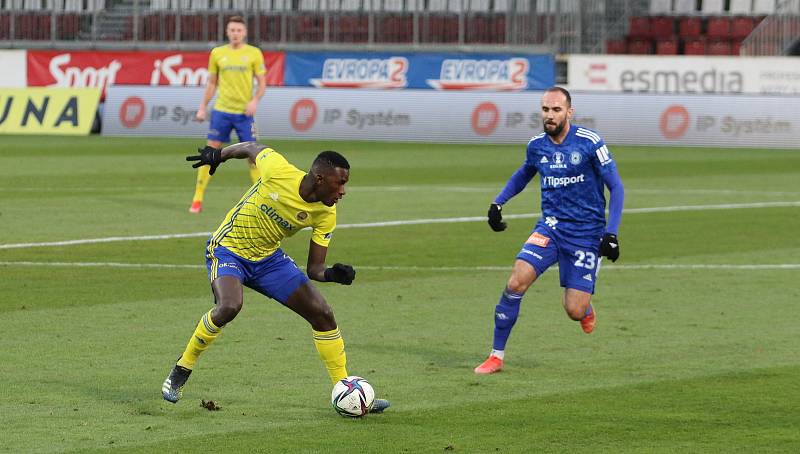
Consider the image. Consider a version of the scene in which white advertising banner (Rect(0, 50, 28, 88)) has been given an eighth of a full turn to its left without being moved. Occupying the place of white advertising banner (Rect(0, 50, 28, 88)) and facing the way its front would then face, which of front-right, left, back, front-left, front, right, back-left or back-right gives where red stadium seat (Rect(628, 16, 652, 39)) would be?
front-left

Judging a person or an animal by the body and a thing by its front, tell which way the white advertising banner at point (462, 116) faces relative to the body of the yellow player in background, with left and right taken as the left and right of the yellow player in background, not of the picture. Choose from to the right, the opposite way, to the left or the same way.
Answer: the same way

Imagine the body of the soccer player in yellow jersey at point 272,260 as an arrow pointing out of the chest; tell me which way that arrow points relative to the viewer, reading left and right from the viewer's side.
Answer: facing the viewer and to the right of the viewer

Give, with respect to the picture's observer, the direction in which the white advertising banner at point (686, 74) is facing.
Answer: facing the viewer

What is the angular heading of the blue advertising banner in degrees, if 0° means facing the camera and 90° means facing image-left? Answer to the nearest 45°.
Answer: approximately 0°

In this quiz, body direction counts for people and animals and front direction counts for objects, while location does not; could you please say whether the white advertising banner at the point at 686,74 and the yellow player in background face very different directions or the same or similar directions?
same or similar directions

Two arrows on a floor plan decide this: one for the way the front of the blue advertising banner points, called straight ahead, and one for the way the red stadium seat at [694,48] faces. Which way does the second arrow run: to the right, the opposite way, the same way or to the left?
the same way

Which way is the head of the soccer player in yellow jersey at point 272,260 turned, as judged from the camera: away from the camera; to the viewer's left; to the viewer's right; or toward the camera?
to the viewer's right

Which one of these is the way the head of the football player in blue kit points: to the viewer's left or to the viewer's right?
to the viewer's left

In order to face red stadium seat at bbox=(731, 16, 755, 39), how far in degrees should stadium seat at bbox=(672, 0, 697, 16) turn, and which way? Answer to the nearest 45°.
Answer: approximately 45° to its left

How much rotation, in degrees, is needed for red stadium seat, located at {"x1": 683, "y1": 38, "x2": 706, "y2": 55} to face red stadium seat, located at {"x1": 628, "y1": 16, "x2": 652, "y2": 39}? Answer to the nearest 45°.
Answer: approximately 135° to its right

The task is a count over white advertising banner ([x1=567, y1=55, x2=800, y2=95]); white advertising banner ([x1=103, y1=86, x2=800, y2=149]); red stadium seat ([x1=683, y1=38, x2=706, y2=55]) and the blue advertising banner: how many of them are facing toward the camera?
4

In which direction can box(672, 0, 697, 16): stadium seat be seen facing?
toward the camera

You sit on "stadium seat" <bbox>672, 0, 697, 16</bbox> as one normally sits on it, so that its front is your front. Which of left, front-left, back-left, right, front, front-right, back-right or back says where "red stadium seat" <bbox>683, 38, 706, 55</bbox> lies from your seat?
front

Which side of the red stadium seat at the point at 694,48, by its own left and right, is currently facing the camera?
front

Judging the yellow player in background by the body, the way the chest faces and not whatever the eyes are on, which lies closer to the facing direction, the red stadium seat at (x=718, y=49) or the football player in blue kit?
the football player in blue kit
